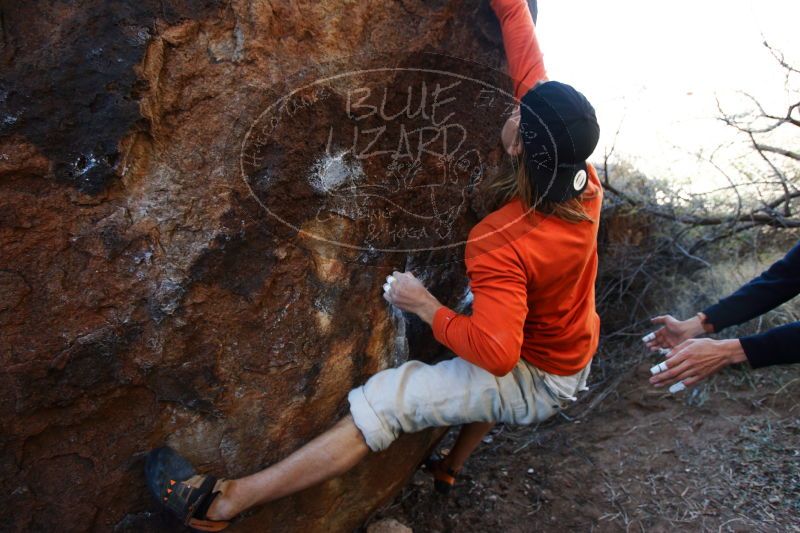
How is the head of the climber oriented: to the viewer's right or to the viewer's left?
to the viewer's left

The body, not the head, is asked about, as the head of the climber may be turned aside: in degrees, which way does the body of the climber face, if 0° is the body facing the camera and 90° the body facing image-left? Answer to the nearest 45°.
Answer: approximately 135°
